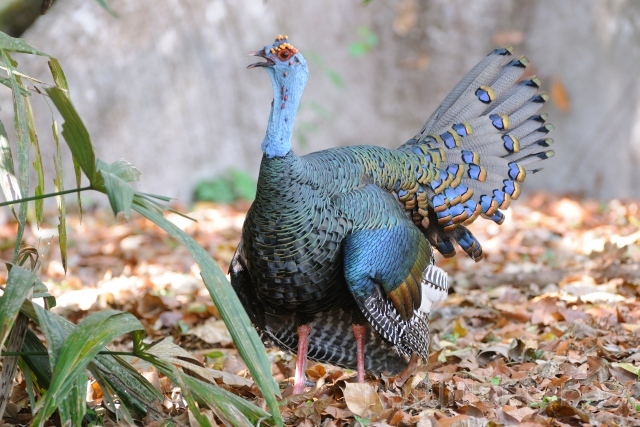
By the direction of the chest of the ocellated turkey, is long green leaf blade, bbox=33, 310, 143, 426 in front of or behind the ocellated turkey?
in front

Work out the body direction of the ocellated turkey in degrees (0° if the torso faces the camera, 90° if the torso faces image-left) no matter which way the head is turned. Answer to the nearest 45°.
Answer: approximately 45°

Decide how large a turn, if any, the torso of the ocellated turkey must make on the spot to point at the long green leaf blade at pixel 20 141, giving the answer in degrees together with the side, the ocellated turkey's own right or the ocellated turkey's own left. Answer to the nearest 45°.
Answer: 0° — it already faces it

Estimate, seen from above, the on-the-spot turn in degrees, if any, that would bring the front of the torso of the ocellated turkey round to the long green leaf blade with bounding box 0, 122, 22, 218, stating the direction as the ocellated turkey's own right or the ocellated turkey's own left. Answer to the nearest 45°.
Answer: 0° — it already faces it

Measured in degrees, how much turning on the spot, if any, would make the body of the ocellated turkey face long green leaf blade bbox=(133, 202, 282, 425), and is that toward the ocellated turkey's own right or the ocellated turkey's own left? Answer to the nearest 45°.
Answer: approximately 45° to the ocellated turkey's own left
